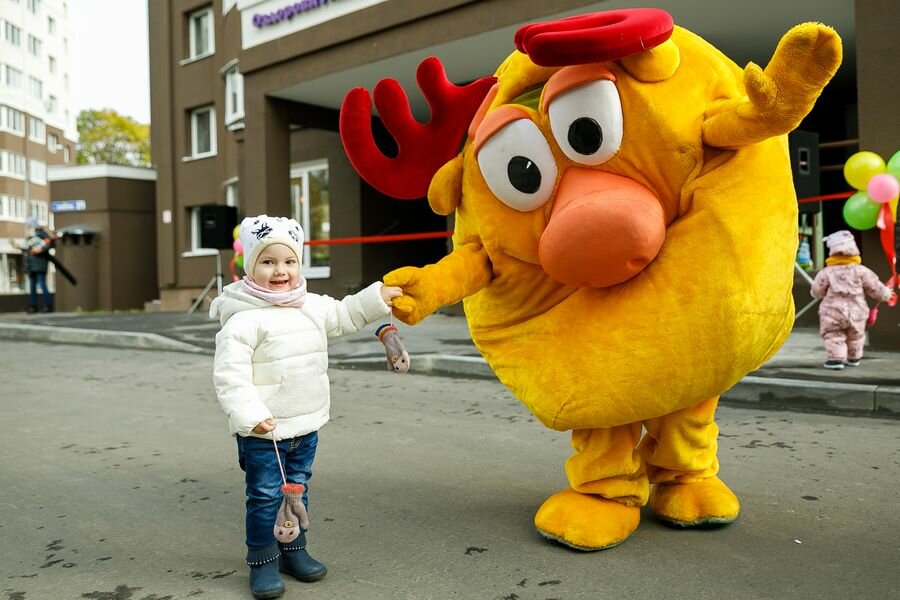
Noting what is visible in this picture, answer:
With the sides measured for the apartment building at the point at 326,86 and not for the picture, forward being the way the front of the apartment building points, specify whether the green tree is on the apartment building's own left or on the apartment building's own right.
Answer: on the apartment building's own right

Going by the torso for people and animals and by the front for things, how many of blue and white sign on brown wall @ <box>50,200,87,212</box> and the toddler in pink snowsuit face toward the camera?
1

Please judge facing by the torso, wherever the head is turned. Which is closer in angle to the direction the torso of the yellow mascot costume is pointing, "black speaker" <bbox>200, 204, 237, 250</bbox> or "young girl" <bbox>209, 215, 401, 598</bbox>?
the young girl

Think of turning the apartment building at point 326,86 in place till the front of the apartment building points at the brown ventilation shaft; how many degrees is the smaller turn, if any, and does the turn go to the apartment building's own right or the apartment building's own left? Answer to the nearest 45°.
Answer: approximately 90° to the apartment building's own right

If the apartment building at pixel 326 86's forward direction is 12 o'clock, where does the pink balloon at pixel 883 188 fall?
The pink balloon is roughly at 9 o'clock from the apartment building.

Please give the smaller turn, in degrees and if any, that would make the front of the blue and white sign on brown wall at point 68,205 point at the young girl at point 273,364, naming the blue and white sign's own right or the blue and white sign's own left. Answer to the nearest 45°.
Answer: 0° — it already faces them

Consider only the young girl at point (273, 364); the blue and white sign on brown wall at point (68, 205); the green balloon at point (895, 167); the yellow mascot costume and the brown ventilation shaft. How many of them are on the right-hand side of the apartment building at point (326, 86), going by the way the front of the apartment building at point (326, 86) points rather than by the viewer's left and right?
2

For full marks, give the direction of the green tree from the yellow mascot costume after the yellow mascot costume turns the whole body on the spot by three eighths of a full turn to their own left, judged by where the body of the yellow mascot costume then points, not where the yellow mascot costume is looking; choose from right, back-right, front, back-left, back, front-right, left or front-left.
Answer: back-left

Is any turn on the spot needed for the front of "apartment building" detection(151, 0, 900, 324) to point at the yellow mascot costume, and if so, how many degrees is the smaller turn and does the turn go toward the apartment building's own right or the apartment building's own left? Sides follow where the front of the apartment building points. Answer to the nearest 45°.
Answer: approximately 45° to the apartment building's own left

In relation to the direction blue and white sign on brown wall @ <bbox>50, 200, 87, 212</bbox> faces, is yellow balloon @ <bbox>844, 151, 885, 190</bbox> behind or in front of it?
in front

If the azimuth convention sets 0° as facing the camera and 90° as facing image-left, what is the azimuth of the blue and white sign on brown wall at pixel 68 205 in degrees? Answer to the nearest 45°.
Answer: approximately 0°
